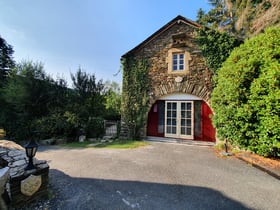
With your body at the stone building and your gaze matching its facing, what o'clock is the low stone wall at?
The low stone wall is roughly at 1 o'clock from the stone building.

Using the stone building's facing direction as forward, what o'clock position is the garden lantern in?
The garden lantern is roughly at 1 o'clock from the stone building.

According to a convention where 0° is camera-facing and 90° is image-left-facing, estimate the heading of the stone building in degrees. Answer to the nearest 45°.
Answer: approximately 0°

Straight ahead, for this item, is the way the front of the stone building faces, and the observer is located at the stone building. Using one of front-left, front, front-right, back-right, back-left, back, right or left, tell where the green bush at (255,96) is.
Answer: front-left

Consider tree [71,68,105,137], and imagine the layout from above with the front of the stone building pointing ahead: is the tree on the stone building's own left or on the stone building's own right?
on the stone building's own right

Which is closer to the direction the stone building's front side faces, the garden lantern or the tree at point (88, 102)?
the garden lantern

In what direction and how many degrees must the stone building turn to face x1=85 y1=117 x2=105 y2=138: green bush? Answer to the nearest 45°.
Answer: approximately 90° to its right
